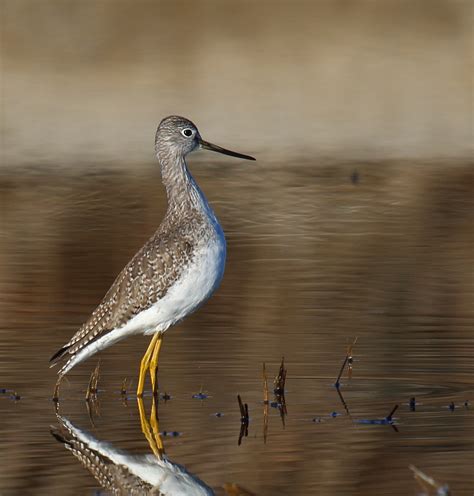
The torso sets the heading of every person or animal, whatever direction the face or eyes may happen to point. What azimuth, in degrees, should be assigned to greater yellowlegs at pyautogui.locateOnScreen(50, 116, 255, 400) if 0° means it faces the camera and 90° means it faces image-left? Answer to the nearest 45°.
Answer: approximately 270°
